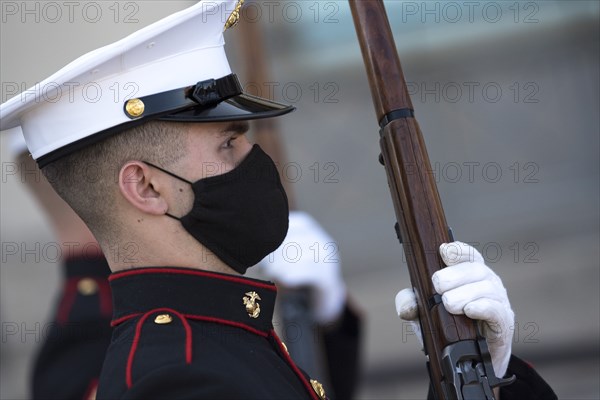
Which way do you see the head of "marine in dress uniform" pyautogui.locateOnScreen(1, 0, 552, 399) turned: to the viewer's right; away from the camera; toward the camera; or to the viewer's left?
to the viewer's right

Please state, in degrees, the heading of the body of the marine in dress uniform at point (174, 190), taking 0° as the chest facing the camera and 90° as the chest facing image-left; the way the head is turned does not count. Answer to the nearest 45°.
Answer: approximately 270°
